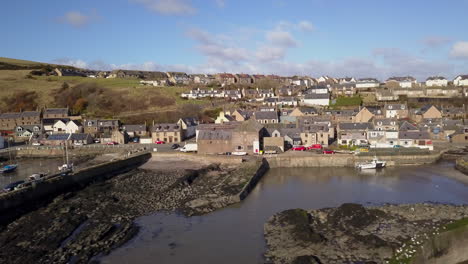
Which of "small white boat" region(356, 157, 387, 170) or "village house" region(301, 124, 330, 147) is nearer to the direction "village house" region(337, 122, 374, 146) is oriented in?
the small white boat

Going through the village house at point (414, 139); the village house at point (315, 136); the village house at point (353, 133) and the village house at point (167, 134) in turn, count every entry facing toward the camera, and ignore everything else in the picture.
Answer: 4

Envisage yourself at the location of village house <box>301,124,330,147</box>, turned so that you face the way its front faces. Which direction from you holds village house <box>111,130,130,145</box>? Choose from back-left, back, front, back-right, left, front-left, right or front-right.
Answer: right

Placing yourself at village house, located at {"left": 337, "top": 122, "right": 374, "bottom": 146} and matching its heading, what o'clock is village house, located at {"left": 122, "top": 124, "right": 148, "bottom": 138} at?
village house, located at {"left": 122, "top": 124, "right": 148, "bottom": 138} is roughly at 3 o'clock from village house, located at {"left": 337, "top": 122, "right": 374, "bottom": 146}.

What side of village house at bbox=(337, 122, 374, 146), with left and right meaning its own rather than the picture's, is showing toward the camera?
front

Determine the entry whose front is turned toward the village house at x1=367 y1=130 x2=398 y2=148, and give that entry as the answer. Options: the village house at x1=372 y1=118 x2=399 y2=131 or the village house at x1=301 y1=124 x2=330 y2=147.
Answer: the village house at x1=372 y1=118 x2=399 y2=131

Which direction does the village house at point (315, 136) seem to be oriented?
toward the camera

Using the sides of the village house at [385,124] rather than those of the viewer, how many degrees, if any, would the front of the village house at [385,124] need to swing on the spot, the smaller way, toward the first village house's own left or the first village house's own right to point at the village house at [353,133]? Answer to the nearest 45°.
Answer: approximately 45° to the first village house's own right

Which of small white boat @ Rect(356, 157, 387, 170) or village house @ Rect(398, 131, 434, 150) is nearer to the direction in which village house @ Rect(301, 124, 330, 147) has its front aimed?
the small white boat

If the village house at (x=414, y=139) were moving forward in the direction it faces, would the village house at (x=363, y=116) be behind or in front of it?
behind

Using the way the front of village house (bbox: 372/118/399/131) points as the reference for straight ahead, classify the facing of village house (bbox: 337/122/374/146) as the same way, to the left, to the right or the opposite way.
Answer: the same way

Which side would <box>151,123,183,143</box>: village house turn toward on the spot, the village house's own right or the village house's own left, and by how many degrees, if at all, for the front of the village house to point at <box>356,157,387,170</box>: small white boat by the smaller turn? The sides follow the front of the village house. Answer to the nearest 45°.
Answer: approximately 45° to the village house's own left

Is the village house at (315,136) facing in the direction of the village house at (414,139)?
no

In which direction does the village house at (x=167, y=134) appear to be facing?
toward the camera

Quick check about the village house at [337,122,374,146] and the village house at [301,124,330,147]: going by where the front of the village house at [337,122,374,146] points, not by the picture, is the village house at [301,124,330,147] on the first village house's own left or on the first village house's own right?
on the first village house's own right

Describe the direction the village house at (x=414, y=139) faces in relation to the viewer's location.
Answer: facing the viewer

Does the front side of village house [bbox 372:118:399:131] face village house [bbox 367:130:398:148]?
yes

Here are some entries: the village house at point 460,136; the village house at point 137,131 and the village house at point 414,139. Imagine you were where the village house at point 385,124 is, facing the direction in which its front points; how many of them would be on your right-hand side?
1

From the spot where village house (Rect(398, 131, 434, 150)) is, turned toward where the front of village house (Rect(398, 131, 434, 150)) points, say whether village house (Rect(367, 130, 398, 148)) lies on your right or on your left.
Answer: on your right

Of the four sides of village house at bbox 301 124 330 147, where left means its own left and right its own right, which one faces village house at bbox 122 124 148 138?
right

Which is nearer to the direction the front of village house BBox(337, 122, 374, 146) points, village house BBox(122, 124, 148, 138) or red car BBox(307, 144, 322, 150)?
the red car

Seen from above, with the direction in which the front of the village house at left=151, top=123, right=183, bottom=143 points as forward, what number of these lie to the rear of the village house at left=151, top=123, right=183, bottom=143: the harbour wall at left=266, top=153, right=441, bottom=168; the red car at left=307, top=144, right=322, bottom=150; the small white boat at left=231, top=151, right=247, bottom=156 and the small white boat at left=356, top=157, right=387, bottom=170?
0

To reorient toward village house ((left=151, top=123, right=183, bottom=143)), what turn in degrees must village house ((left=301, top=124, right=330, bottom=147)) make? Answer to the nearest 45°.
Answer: approximately 90° to its right
